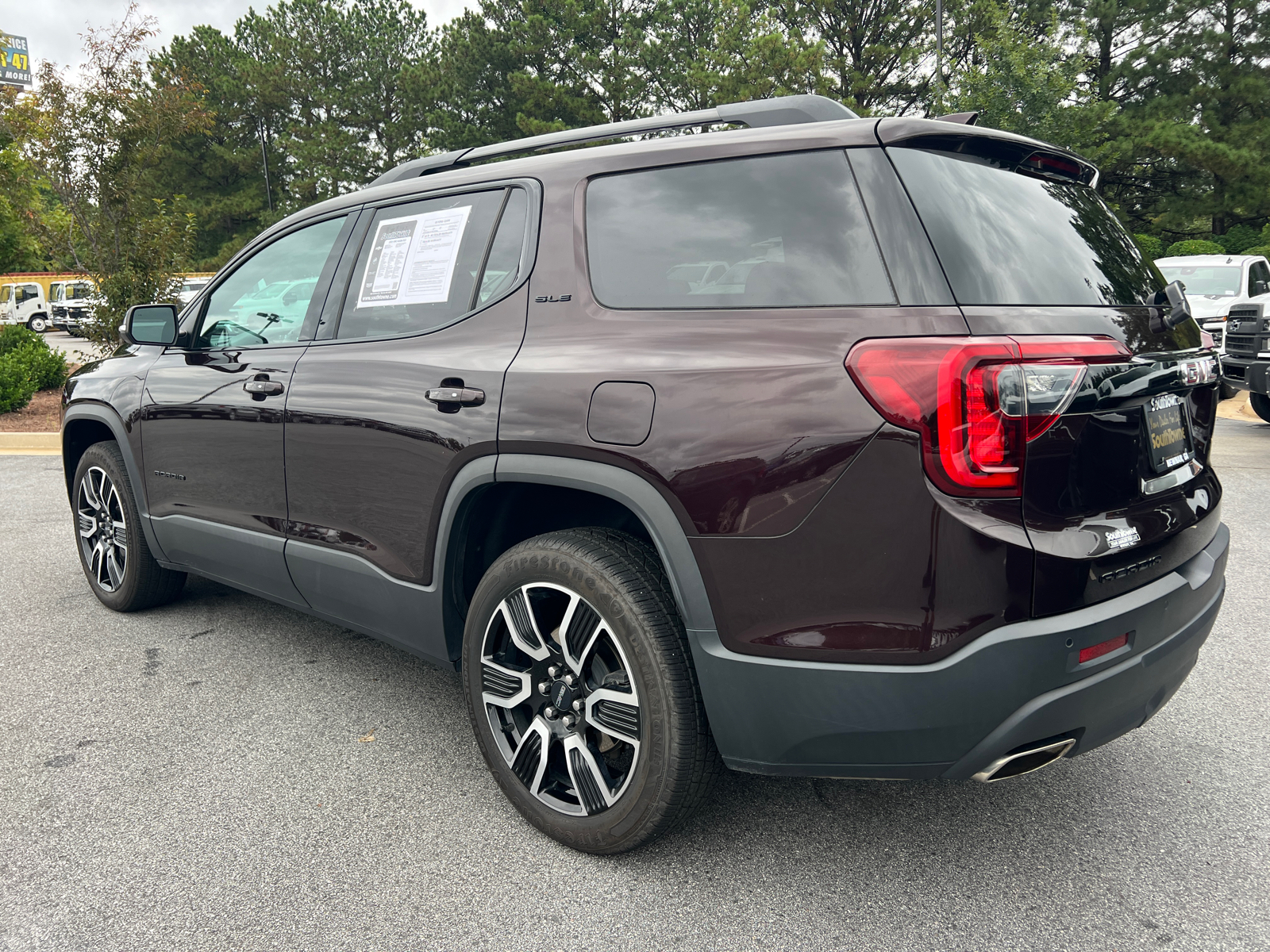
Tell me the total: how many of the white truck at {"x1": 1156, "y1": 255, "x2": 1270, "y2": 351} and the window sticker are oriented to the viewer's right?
0

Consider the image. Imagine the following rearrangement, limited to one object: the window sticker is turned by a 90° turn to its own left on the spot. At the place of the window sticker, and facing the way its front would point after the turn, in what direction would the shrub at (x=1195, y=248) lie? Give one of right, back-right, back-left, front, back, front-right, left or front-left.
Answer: left

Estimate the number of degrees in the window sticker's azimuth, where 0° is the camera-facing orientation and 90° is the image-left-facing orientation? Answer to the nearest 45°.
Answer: approximately 45°

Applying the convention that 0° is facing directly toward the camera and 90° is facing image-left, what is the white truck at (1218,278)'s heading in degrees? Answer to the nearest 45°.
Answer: approximately 45°

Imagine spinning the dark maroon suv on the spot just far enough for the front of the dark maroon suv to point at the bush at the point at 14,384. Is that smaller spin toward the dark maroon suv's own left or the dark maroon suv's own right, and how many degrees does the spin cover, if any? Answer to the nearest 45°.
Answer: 0° — it already faces it

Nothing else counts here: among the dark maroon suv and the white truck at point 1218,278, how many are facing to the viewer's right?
0

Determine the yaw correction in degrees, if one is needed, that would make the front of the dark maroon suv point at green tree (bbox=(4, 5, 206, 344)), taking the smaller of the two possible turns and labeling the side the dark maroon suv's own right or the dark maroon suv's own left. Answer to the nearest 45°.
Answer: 0° — it already faces it

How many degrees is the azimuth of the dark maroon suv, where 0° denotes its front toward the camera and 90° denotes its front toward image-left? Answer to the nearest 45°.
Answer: approximately 135°

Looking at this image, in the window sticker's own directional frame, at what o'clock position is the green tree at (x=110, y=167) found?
The green tree is roughly at 4 o'clock from the window sticker.

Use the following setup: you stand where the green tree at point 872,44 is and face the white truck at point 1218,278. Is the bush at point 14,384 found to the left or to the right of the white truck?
right
